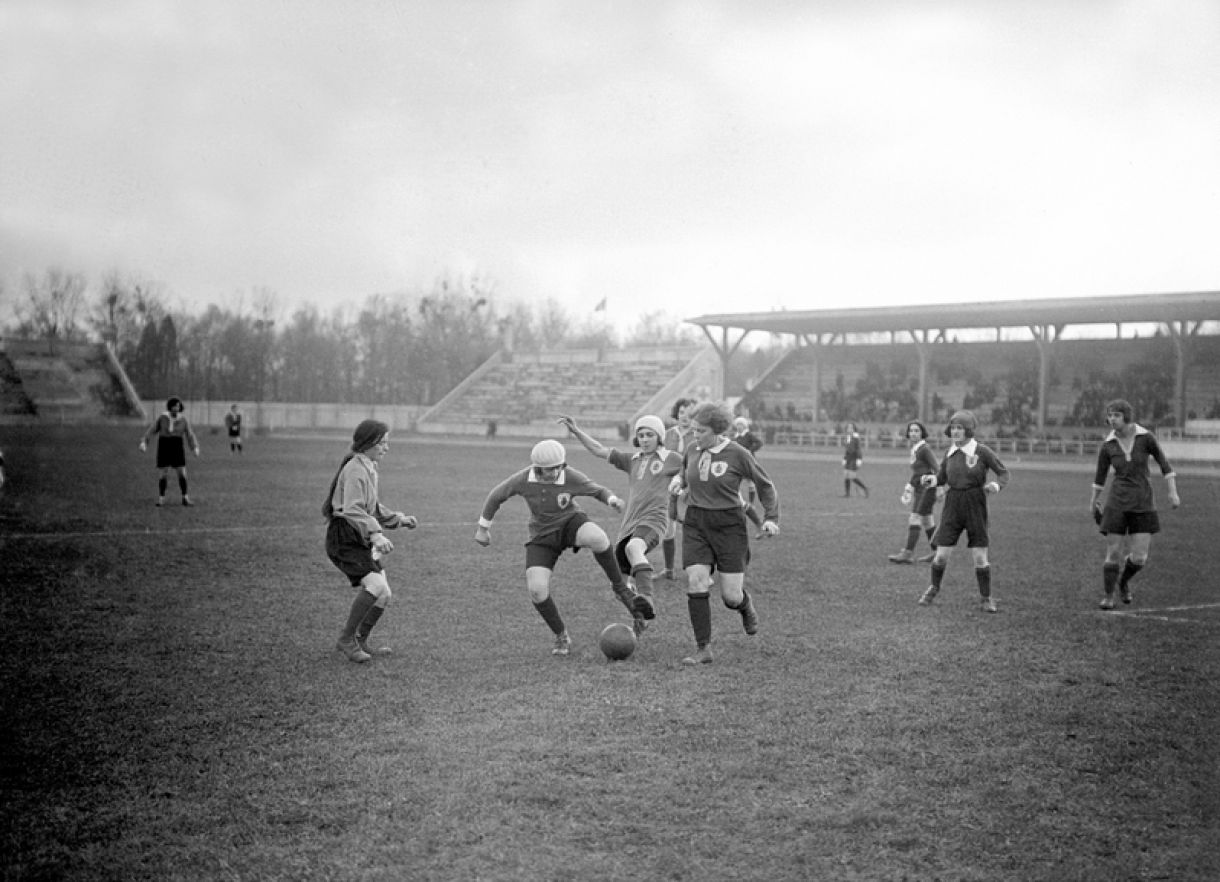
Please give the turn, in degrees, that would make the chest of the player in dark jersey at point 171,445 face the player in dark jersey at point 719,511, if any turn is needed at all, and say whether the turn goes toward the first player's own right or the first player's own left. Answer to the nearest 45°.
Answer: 0° — they already face them

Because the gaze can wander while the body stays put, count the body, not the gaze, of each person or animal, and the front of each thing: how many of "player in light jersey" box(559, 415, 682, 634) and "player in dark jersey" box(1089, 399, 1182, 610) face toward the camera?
2

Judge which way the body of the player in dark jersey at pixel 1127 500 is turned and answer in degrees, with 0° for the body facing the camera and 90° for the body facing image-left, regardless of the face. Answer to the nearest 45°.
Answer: approximately 0°

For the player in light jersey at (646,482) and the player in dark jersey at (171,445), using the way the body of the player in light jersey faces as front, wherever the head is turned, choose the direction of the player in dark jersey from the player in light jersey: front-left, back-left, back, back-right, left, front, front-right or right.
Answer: back-right

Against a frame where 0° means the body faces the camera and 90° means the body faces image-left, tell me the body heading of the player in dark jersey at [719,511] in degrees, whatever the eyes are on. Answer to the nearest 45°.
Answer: approximately 45°
